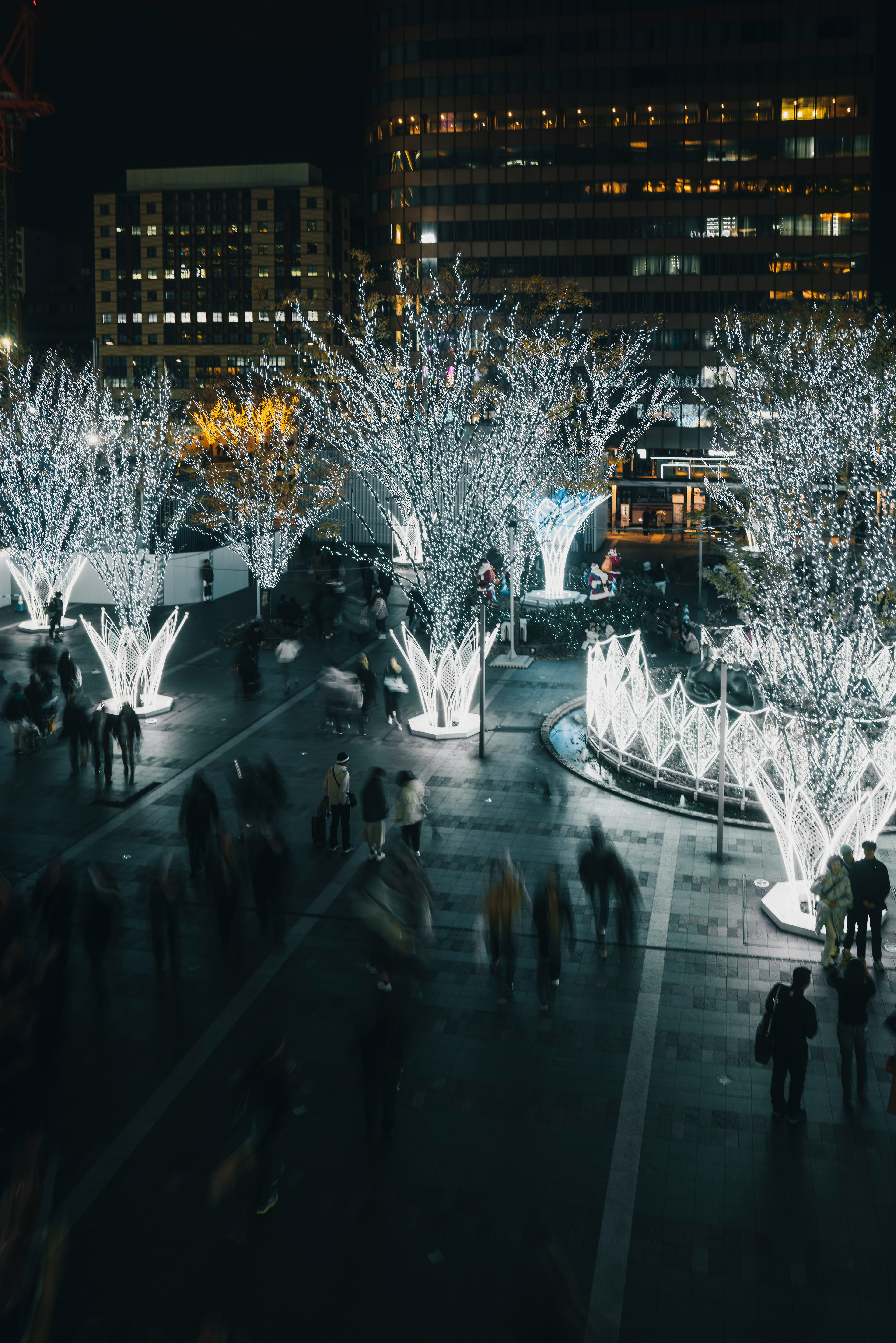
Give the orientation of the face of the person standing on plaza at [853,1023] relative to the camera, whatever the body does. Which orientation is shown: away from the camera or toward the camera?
away from the camera

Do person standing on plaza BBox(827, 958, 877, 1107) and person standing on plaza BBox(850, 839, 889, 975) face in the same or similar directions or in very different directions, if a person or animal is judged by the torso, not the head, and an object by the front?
very different directions

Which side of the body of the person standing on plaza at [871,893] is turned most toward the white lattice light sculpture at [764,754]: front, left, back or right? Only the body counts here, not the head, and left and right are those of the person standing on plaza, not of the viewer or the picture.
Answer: back

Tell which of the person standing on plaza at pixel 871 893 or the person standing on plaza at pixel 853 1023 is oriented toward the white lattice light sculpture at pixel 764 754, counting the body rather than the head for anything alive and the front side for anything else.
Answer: the person standing on plaza at pixel 853 1023

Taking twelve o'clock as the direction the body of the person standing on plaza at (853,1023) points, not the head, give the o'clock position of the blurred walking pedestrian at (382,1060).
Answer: The blurred walking pedestrian is roughly at 8 o'clock from the person standing on plaza.

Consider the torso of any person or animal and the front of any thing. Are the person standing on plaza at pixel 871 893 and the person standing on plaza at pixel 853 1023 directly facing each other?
yes

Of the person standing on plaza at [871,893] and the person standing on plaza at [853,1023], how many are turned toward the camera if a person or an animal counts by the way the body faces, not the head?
1

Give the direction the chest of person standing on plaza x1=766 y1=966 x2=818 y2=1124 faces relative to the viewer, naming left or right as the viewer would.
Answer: facing away from the viewer and to the right of the viewer

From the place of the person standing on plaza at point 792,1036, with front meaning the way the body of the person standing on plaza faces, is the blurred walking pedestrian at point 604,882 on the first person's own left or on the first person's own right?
on the first person's own left

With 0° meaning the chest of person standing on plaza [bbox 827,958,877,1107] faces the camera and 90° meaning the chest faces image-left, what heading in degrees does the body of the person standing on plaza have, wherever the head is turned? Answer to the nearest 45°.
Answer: approximately 180°
